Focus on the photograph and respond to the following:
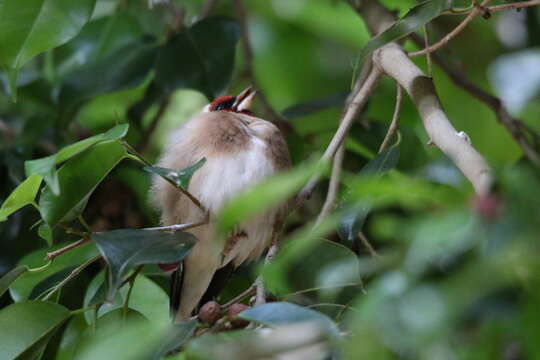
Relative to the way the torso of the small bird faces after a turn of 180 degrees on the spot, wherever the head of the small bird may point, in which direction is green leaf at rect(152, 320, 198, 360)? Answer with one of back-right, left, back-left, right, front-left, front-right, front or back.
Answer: back-left

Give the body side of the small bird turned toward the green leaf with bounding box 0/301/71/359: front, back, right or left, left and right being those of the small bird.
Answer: right

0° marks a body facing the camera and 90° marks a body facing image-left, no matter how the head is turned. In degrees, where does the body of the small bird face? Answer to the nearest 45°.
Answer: approximately 315°

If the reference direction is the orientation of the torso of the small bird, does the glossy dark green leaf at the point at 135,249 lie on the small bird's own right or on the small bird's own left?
on the small bird's own right

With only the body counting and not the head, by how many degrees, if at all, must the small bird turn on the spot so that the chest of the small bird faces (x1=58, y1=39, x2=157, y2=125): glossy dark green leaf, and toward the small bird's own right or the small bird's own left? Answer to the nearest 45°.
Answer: approximately 180°
